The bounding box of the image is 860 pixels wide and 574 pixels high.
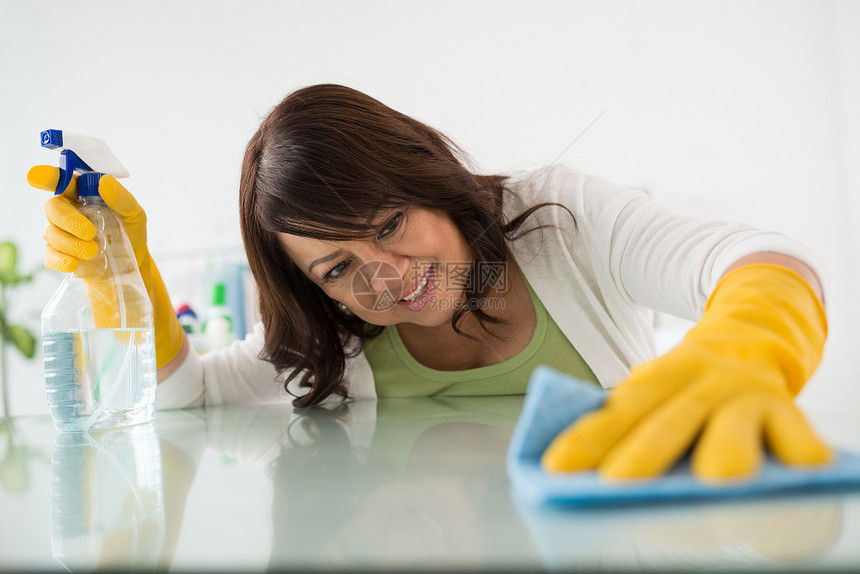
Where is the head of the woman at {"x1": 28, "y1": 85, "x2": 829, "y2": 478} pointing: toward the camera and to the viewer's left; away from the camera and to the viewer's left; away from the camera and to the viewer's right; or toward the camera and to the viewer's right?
toward the camera and to the viewer's right

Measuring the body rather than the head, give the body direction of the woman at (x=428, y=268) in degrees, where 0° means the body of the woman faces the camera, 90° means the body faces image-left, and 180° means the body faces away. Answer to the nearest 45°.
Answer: approximately 0°

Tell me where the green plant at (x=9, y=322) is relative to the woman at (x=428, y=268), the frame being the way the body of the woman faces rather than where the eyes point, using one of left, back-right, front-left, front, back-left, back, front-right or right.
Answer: back-right
